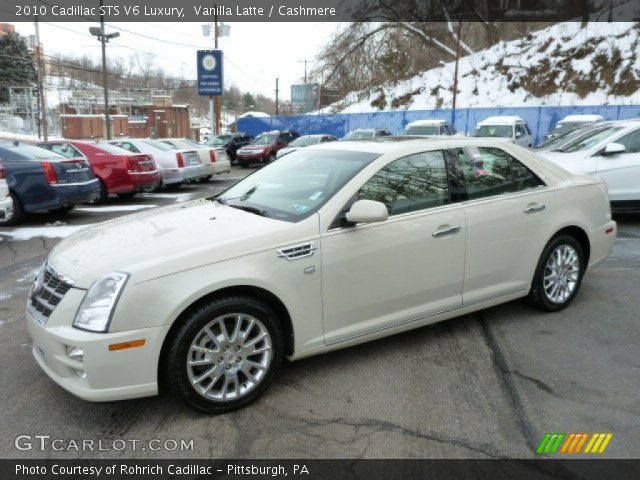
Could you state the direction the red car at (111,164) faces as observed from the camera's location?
facing away from the viewer and to the left of the viewer

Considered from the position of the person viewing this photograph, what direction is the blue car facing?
facing away from the viewer and to the left of the viewer

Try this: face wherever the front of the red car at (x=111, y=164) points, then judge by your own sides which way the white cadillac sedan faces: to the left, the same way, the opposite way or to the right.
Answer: to the left

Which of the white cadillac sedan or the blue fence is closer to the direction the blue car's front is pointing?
the blue fence

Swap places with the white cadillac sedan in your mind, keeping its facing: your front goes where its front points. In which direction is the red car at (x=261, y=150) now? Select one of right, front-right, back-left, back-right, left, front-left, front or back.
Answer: back-right

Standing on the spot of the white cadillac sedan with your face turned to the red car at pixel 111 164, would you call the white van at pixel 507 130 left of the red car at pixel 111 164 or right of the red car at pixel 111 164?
right

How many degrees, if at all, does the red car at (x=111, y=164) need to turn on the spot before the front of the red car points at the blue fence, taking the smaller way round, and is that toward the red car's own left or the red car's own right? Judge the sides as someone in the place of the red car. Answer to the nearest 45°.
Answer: approximately 90° to the red car's own right

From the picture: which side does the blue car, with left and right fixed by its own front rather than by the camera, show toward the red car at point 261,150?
right

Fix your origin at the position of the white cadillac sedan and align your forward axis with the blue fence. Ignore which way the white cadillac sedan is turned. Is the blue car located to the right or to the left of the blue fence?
left
